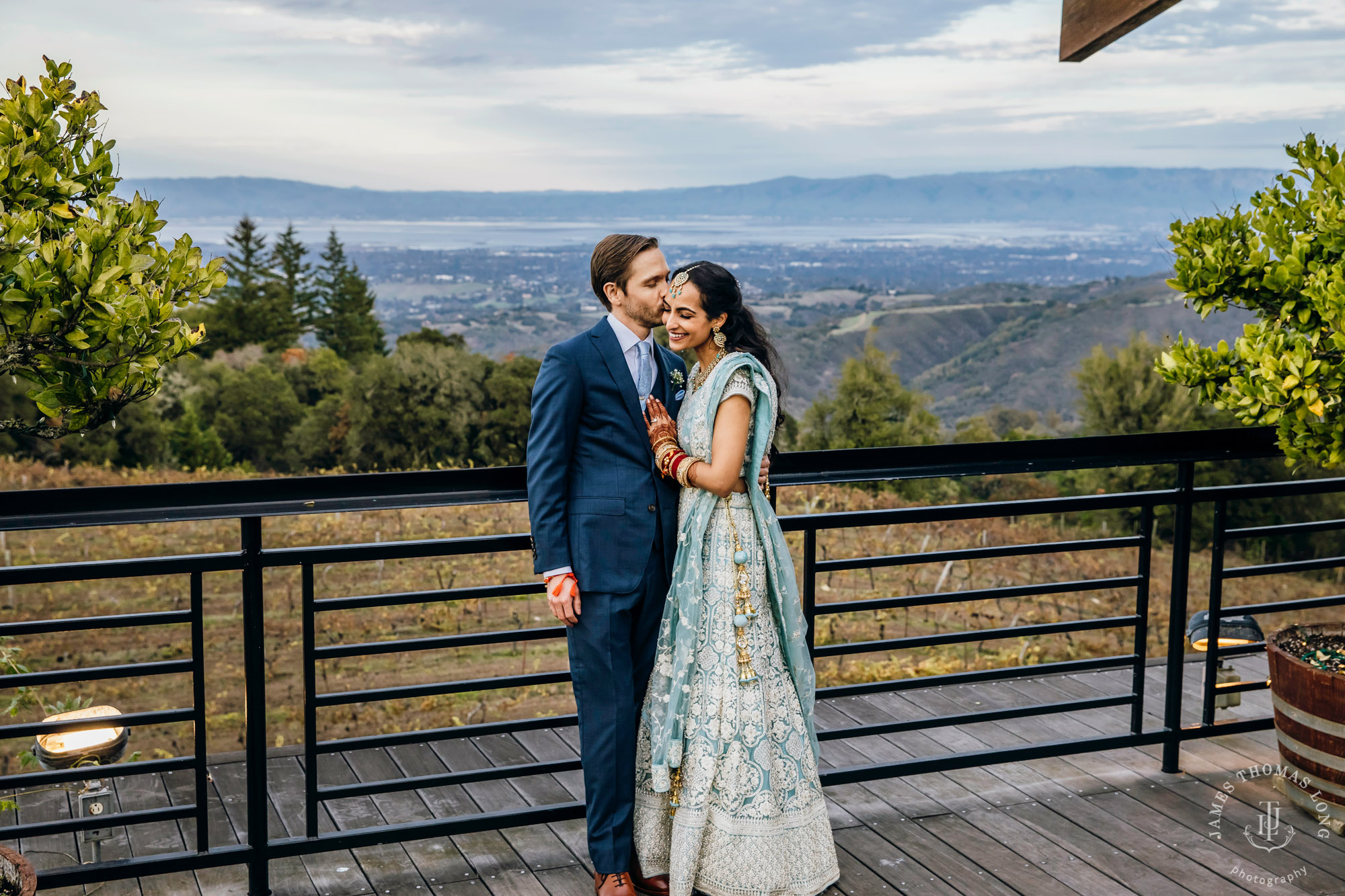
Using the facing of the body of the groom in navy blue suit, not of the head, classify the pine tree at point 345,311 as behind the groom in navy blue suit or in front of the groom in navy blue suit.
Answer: behind

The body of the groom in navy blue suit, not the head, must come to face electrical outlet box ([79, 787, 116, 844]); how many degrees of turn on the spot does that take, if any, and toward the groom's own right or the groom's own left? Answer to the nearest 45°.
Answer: approximately 135° to the groom's own right

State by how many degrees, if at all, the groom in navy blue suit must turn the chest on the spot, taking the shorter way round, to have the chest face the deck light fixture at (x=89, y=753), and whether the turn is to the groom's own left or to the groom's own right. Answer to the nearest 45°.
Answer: approximately 135° to the groom's own right

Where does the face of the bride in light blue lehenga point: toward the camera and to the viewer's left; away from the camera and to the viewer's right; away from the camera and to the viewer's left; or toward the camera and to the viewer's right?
toward the camera and to the viewer's left

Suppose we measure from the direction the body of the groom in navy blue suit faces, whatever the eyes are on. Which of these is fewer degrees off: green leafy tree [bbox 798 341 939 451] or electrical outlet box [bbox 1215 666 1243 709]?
the electrical outlet box

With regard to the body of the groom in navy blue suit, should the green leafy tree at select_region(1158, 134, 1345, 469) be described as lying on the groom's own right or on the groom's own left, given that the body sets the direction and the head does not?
on the groom's own left

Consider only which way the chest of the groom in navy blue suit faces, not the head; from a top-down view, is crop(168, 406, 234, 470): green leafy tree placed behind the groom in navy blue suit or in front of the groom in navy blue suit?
behind

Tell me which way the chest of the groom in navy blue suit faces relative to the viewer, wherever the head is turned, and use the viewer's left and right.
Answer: facing the viewer and to the right of the viewer

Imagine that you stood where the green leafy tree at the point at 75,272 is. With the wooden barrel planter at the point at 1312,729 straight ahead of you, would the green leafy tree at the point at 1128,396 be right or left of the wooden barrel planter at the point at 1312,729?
left

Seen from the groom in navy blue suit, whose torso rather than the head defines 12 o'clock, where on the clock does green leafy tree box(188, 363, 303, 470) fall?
The green leafy tree is roughly at 7 o'clock from the groom in navy blue suit.
